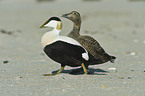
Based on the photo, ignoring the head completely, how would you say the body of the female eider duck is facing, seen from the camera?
to the viewer's left

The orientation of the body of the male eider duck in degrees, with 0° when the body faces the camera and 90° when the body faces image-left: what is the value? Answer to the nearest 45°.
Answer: approximately 90°

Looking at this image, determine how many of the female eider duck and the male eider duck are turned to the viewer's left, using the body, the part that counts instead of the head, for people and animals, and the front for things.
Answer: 2

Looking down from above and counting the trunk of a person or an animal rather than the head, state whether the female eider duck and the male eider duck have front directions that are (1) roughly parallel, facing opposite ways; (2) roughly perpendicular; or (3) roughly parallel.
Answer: roughly parallel
